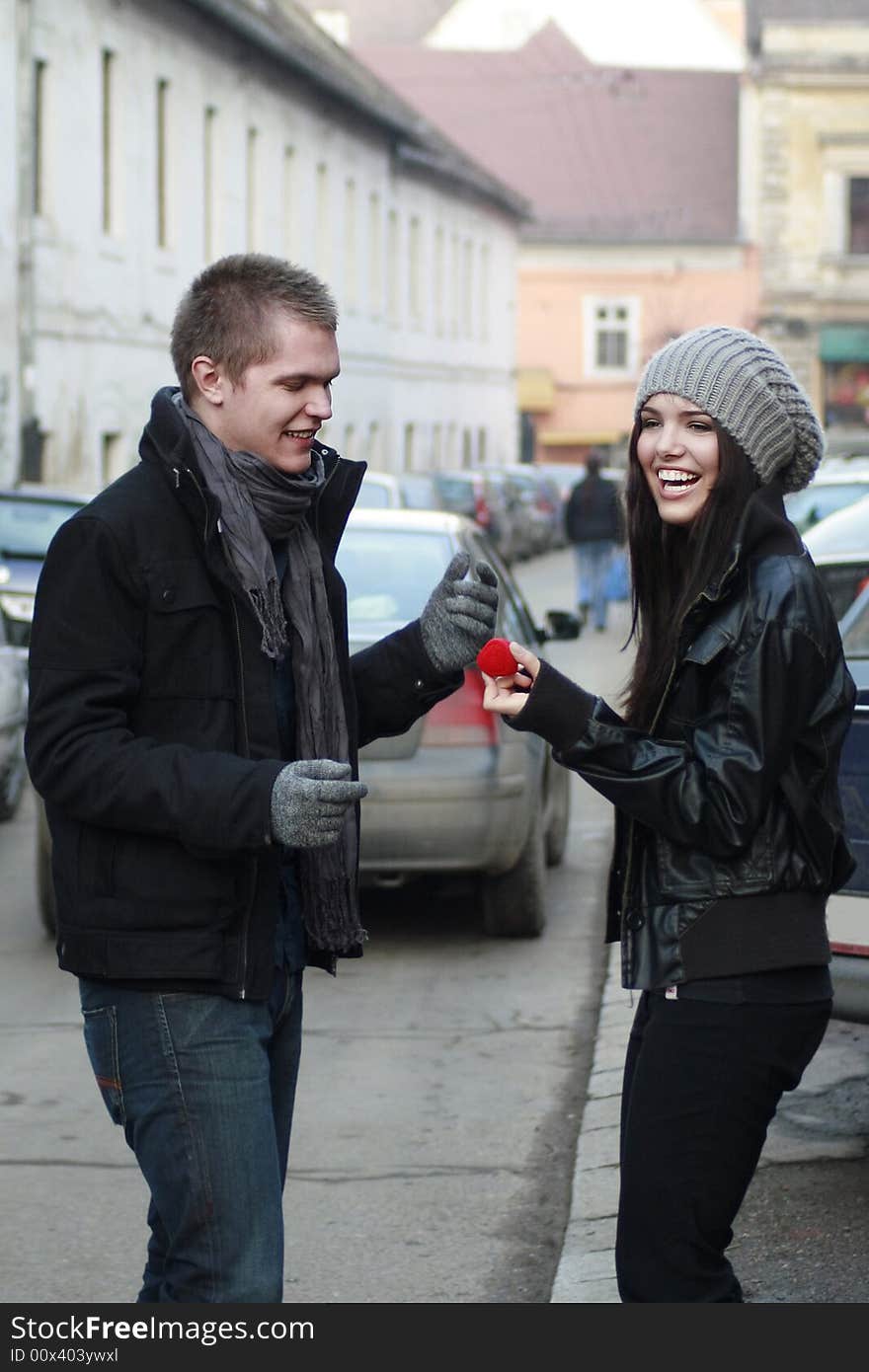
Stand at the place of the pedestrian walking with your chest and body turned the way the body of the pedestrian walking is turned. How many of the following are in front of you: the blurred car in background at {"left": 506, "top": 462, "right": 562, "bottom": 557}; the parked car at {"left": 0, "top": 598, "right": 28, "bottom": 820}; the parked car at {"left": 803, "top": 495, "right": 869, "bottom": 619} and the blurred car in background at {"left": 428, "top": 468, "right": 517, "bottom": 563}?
2

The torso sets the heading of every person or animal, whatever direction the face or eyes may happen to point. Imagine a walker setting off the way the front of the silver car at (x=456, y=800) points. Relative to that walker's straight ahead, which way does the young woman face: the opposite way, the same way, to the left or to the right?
to the left

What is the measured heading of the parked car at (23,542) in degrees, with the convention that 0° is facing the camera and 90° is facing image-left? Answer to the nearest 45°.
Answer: approximately 0°

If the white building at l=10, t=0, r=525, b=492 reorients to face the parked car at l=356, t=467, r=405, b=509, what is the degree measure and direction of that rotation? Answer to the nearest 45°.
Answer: approximately 45° to its right

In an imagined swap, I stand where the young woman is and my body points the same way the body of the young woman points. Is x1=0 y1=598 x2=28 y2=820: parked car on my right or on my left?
on my right

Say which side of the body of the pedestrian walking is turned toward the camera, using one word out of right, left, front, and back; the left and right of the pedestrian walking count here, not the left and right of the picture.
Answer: back

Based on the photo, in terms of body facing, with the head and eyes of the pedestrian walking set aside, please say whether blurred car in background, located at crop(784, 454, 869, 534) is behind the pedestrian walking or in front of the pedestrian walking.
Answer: behind

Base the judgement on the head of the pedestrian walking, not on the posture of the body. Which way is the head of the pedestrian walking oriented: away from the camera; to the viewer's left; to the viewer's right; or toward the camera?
away from the camera

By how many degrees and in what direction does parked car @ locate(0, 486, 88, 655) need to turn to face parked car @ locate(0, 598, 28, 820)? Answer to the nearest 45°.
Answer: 0° — it already faces it

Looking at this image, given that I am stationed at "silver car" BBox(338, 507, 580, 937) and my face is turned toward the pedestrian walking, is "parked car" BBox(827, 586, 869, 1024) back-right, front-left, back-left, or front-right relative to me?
back-right

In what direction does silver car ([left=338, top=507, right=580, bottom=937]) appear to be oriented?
away from the camera
